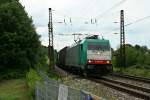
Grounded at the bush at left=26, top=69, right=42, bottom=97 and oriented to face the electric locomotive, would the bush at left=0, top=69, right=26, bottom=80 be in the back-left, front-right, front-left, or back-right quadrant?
front-left

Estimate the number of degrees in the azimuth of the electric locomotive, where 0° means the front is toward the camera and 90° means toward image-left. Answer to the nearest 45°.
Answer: approximately 315°

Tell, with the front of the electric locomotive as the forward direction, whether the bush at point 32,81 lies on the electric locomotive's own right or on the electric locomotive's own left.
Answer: on the electric locomotive's own right

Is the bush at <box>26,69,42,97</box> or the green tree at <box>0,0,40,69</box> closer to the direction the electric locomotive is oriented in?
the bush
